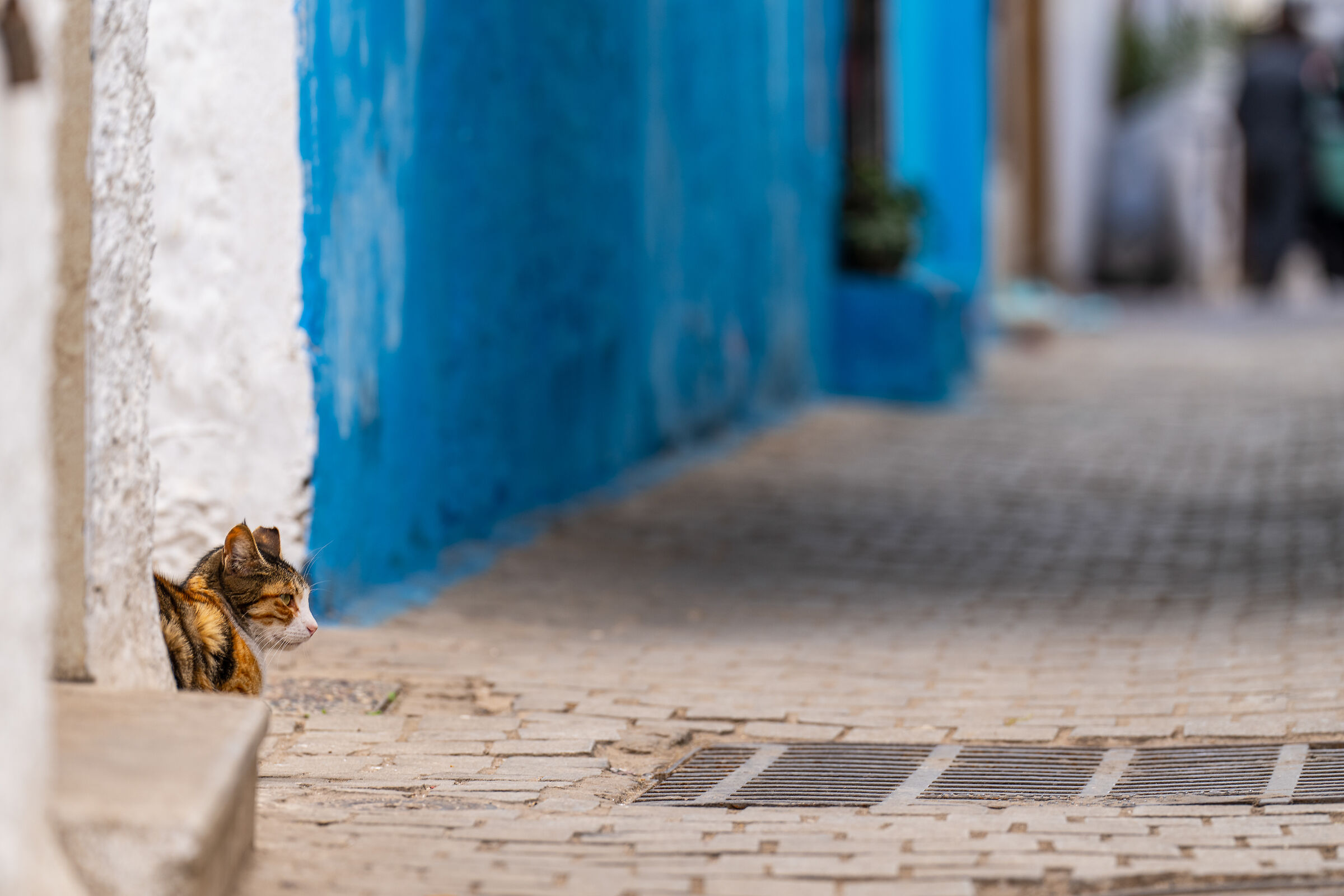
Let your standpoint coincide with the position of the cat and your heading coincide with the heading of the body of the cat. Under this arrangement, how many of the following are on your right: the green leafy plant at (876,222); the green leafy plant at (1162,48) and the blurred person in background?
0

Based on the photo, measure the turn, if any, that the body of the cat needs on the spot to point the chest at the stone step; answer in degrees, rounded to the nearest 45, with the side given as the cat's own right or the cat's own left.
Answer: approximately 90° to the cat's own right

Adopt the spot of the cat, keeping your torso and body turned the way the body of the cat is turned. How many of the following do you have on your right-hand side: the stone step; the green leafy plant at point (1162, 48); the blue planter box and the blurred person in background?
1

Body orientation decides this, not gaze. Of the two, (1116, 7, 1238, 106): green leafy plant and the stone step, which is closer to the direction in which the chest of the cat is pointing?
the green leafy plant

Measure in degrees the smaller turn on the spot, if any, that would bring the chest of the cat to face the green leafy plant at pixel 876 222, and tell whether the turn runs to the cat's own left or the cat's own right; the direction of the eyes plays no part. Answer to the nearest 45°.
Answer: approximately 45° to the cat's own left

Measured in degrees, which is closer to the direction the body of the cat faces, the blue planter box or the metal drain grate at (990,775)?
the metal drain grate

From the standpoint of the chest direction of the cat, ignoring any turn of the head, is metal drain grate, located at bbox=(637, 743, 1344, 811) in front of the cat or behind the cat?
in front

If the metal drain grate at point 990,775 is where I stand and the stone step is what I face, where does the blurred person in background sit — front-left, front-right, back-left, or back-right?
back-right

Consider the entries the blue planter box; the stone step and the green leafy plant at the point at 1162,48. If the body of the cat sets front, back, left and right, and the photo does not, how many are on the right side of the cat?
1

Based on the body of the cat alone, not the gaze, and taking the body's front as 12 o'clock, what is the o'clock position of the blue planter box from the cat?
The blue planter box is roughly at 10 o'clock from the cat.

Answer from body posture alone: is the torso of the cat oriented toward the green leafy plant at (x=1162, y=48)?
no

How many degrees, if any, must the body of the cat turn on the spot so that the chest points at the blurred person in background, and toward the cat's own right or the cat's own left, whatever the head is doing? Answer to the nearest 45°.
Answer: approximately 45° to the cat's own left

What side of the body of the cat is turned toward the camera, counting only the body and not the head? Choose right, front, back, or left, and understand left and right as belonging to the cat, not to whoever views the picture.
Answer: right
